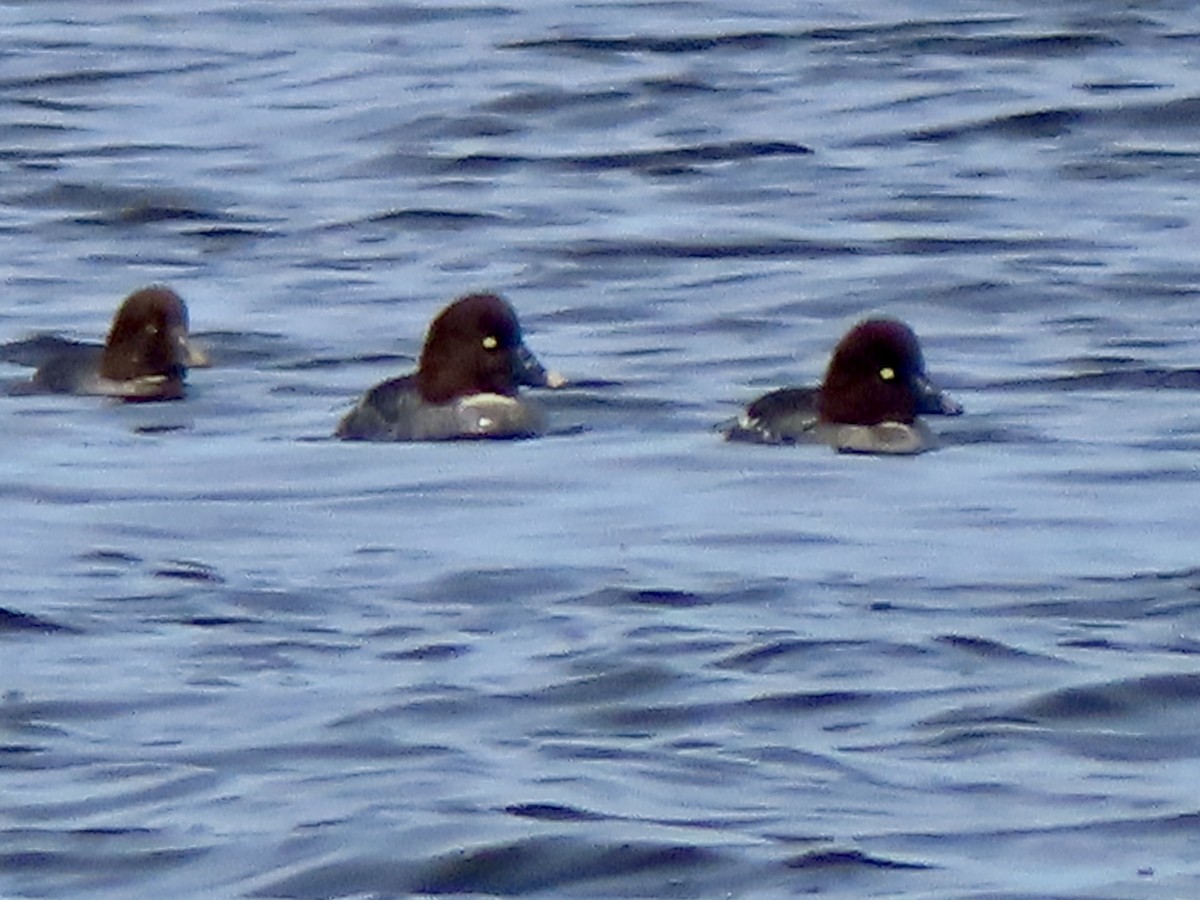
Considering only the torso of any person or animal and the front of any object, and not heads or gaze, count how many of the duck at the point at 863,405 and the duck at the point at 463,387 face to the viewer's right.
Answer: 2

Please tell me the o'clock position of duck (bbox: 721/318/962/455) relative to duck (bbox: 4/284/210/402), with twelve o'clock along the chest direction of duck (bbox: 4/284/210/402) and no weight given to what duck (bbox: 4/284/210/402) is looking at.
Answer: duck (bbox: 721/318/962/455) is roughly at 1 o'clock from duck (bbox: 4/284/210/402).

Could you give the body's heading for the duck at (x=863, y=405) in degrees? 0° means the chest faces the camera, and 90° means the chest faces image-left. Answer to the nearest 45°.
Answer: approximately 270°

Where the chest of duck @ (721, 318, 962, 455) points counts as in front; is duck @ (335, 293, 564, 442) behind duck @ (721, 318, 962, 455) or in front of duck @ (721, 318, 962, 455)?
behind

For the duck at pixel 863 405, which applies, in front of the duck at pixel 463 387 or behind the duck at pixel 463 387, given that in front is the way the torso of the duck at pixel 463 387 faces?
in front

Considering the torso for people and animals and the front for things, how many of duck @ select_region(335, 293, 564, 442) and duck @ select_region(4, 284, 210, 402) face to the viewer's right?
2

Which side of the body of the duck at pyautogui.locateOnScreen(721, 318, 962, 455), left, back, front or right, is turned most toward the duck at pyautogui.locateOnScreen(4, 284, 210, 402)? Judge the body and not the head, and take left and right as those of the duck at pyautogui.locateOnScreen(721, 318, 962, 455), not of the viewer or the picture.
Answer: back

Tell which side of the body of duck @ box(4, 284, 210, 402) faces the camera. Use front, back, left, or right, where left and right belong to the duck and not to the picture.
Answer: right

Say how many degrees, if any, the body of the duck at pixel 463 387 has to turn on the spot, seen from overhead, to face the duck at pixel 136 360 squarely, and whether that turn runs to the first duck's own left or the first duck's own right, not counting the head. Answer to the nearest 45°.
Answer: approximately 135° to the first duck's own left

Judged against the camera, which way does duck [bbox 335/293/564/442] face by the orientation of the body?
to the viewer's right
